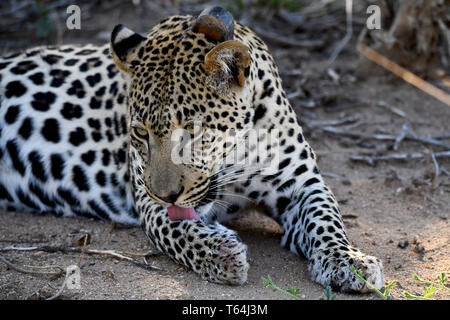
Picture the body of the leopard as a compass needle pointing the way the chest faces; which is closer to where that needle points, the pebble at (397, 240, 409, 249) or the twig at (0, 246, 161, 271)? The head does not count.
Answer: the pebble

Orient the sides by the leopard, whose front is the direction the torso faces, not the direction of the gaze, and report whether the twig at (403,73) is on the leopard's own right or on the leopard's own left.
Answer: on the leopard's own left

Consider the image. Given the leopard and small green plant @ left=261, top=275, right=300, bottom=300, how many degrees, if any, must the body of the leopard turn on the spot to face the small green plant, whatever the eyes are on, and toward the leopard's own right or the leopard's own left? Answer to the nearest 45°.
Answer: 0° — it already faces it

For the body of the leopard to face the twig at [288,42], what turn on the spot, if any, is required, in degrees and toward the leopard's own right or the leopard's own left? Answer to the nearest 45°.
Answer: approximately 135° to the leopard's own left

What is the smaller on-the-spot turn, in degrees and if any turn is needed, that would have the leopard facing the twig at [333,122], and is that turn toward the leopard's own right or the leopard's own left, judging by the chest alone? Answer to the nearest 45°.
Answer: approximately 90° to the leopard's own left

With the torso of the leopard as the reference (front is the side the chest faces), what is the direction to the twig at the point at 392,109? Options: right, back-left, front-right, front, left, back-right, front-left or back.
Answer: left

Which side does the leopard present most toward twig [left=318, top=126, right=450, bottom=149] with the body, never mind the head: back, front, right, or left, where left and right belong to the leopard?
left

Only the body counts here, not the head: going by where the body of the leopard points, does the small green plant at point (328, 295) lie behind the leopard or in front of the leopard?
in front

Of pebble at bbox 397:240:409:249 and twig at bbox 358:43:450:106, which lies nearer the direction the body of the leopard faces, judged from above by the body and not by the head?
the pebble

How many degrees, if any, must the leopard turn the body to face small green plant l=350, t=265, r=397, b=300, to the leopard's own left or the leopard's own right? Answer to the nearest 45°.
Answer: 0° — it already faces it

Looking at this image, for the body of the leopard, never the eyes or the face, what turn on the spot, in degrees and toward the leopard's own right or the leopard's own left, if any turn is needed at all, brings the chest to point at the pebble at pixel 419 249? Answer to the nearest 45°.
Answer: approximately 45° to the leopard's own left

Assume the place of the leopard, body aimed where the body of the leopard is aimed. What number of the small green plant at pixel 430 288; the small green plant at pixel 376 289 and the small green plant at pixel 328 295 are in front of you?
3

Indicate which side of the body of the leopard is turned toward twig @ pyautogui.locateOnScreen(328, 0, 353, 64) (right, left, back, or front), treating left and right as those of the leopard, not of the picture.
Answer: left

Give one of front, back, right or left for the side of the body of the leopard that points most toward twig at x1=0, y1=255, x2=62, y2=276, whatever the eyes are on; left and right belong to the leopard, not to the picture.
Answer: right

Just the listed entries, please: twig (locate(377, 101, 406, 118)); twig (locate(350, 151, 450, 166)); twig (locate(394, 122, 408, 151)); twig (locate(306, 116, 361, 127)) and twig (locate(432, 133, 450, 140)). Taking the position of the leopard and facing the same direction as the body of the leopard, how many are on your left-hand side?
5
